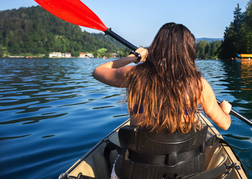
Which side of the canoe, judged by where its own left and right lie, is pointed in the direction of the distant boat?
front

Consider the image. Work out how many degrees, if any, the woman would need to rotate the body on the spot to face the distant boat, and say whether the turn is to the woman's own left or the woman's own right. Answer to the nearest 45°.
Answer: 0° — they already face it

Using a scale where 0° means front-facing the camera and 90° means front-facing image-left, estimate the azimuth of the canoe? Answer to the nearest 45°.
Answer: approximately 180°

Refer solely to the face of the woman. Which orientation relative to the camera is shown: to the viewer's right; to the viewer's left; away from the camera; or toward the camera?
away from the camera

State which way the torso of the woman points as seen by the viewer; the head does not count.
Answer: away from the camera
